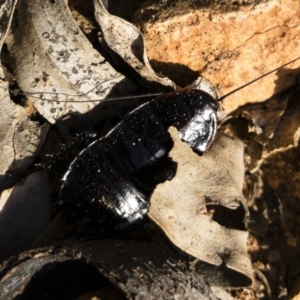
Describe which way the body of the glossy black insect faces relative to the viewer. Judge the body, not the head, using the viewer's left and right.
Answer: facing away from the viewer and to the right of the viewer
